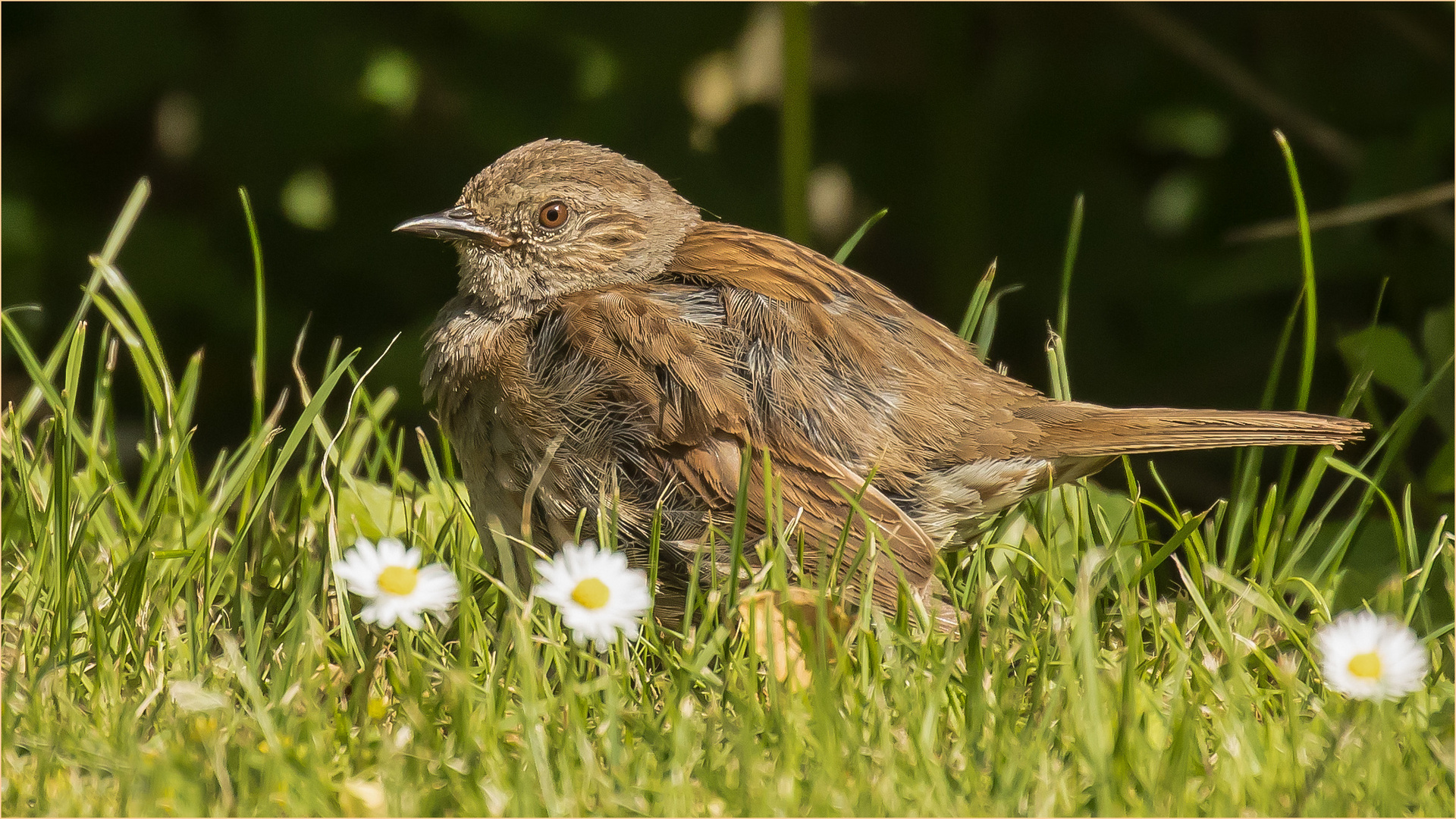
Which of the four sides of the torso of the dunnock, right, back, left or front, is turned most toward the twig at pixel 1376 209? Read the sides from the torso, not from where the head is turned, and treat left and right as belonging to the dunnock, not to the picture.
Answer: right

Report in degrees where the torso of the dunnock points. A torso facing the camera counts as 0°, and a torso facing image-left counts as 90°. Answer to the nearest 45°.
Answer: approximately 90°

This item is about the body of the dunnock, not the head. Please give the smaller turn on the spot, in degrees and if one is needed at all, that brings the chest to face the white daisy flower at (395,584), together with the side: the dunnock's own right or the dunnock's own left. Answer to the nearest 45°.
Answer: approximately 45° to the dunnock's own left

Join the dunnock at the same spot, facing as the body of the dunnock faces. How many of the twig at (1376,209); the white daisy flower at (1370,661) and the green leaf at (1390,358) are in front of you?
0

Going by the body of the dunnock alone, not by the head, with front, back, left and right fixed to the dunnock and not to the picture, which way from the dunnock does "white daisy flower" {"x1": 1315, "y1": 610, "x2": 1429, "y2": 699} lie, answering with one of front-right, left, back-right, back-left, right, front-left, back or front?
back
